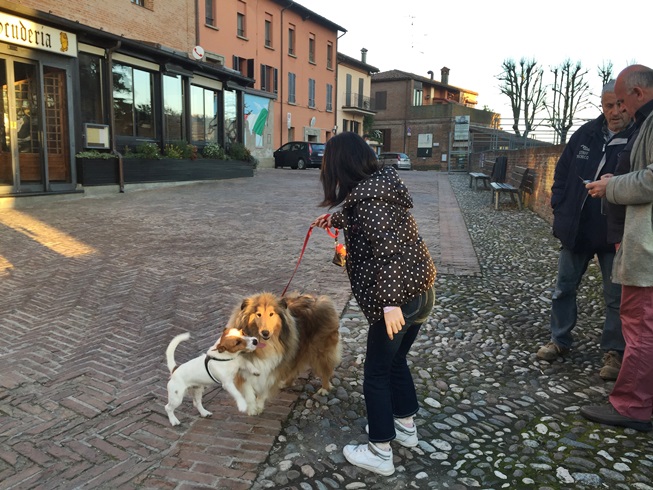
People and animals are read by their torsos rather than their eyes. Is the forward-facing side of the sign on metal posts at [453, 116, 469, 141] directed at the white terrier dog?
yes

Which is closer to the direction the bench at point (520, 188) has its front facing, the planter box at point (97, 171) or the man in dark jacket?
the planter box

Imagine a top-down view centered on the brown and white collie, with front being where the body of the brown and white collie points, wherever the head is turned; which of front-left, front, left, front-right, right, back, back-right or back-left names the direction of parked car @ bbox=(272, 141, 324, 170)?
back-right

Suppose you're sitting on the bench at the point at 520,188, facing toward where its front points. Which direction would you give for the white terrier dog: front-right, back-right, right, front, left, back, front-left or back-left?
left

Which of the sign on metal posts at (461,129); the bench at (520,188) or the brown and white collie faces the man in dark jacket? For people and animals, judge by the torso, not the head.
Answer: the sign on metal posts

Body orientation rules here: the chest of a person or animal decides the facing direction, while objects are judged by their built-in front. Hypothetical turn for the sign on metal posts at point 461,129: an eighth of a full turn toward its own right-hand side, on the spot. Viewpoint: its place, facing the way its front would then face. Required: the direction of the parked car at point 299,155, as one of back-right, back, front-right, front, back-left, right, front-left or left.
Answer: front

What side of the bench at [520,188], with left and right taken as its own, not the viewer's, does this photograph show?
left

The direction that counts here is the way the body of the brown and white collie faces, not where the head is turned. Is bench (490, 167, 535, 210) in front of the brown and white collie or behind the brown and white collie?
behind

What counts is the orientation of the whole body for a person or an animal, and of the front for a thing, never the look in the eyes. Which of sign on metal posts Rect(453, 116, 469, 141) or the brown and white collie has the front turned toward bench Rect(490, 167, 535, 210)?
the sign on metal posts

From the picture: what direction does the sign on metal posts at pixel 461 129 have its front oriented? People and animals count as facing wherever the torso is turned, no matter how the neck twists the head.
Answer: toward the camera

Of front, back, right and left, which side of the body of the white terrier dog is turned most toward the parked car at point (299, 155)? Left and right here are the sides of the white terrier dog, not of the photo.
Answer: left

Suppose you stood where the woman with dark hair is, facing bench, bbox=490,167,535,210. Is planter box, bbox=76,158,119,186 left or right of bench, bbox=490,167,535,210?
left

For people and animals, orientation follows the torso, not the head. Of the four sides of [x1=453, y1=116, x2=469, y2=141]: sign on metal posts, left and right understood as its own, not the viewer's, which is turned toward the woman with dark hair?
front

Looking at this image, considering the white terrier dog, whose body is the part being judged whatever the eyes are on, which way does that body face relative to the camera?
to the viewer's right

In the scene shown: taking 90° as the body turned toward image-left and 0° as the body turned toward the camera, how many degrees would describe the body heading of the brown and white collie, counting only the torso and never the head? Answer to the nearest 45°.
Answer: approximately 45°

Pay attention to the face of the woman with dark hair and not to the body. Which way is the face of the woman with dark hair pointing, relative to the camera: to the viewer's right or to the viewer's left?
to the viewer's left

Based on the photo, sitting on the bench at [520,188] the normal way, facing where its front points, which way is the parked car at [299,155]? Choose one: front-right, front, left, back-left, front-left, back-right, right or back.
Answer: front-right
